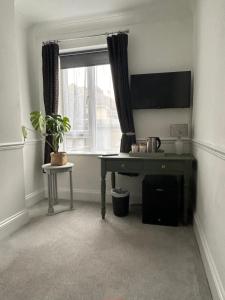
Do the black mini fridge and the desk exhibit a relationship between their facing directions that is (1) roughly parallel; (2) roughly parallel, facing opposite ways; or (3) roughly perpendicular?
roughly parallel

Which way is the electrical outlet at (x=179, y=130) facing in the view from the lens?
facing the viewer

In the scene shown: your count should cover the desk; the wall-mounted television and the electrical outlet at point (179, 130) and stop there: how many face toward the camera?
3

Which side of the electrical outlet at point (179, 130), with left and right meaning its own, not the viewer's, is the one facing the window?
right

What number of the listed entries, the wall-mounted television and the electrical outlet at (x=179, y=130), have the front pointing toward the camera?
2

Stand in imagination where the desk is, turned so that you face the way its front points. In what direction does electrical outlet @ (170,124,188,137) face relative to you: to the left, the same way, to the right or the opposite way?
the same way

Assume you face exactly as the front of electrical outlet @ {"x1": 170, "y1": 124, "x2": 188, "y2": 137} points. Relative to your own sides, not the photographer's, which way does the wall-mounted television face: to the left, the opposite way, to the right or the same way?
the same way

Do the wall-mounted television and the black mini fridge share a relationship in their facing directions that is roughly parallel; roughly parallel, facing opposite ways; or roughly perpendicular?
roughly parallel

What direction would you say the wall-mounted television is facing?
toward the camera

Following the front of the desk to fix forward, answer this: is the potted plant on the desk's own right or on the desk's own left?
on the desk's own right
